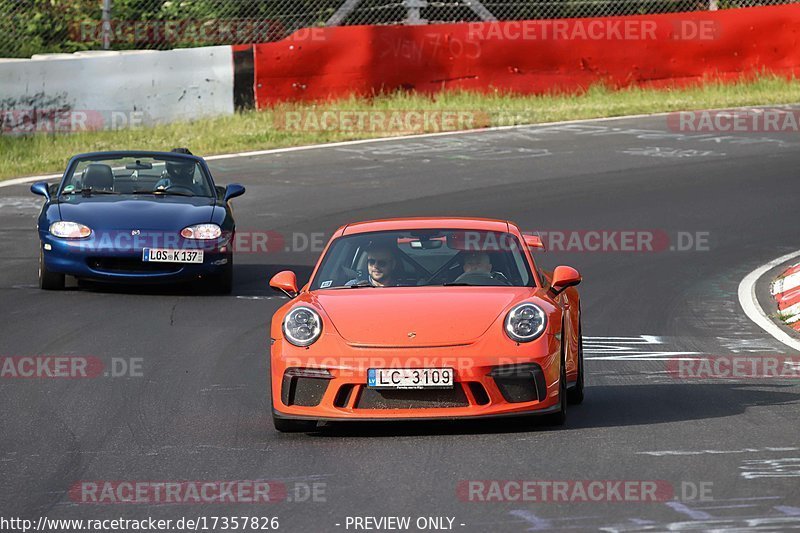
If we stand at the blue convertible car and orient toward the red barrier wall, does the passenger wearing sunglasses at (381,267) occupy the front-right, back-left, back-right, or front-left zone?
back-right

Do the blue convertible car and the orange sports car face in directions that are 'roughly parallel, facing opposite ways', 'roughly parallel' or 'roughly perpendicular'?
roughly parallel

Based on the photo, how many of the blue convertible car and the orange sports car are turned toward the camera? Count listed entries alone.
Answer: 2

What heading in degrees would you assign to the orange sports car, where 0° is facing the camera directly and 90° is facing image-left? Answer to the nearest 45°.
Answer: approximately 0°

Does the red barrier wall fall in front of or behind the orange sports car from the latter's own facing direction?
behind

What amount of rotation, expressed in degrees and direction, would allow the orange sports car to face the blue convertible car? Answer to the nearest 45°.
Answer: approximately 135° to its right

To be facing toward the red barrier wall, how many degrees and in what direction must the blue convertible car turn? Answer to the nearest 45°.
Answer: approximately 135° to its left

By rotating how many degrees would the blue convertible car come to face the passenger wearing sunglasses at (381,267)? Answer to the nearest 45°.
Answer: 0° — it already faces them

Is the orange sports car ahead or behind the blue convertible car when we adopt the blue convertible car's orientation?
ahead

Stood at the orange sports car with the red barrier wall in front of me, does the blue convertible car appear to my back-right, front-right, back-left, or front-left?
front-left

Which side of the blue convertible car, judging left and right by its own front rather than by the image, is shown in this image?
front
